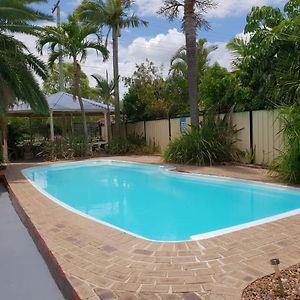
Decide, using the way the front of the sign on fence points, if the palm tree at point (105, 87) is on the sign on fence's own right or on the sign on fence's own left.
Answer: on the sign on fence's own right

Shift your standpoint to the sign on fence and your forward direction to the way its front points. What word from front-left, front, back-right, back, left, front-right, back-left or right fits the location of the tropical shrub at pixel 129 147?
back-right

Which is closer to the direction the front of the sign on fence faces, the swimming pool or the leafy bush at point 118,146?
the swimming pool

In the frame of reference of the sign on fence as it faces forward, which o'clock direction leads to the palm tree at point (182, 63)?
The palm tree is roughly at 6 o'clock from the sign on fence.

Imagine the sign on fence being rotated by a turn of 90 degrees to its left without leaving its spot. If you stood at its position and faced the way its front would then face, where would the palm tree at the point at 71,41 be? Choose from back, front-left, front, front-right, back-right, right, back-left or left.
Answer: back

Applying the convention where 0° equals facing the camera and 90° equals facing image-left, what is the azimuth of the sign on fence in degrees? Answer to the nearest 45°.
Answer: approximately 0°

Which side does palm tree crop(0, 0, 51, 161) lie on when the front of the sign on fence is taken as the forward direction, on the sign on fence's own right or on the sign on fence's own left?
on the sign on fence's own right
